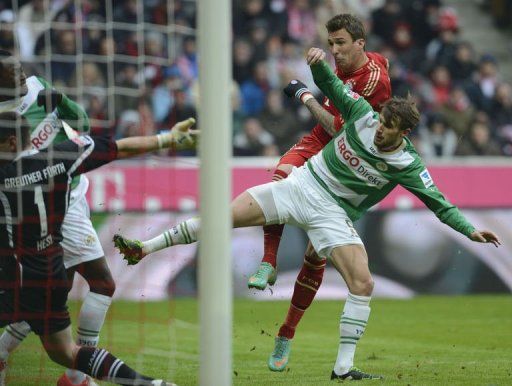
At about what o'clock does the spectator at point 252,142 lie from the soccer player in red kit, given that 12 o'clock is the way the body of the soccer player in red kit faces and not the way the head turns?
The spectator is roughly at 4 o'clock from the soccer player in red kit.

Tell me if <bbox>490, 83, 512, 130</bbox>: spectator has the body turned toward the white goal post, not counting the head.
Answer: yes

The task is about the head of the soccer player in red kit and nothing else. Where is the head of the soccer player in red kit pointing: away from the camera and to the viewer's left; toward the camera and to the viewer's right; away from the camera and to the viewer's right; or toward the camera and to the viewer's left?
toward the camera and to the viewer's left

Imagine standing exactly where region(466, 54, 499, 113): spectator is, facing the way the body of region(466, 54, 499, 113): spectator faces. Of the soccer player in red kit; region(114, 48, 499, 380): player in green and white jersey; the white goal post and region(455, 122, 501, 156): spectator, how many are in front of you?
4

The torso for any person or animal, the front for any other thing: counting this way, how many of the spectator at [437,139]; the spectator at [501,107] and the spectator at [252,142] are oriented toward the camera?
3

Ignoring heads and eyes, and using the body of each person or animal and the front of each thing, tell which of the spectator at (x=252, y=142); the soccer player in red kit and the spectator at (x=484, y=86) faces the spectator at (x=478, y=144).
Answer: the spectator at (x=484, y=86)

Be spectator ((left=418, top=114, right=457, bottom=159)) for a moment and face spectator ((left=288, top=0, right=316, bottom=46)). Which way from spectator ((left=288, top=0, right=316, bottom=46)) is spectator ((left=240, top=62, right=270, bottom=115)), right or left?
left

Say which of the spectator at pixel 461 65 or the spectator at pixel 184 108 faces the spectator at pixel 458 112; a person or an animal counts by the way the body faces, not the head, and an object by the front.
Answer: the spectator at pixel 461 65
